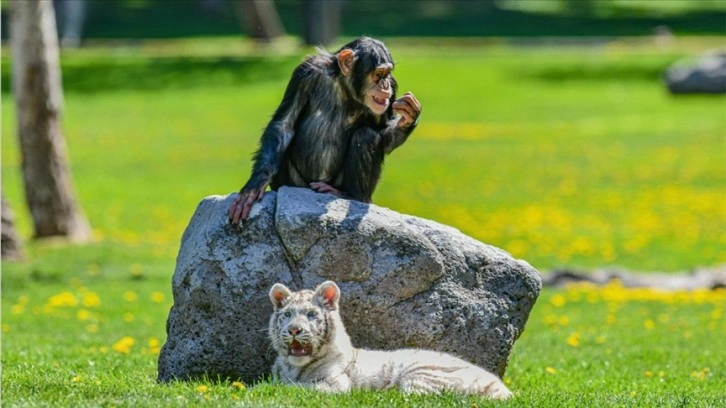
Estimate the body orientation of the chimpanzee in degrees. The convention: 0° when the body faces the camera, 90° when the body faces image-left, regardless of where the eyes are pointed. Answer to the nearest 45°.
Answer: approximately 315°

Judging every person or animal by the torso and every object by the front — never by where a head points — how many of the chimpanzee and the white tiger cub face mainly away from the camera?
0

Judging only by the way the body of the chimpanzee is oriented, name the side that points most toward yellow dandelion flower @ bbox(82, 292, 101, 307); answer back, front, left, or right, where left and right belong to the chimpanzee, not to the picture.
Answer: back

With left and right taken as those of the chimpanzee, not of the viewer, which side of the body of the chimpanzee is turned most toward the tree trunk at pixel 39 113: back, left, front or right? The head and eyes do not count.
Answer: back

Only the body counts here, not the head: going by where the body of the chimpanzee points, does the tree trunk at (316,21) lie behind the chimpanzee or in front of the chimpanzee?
behind

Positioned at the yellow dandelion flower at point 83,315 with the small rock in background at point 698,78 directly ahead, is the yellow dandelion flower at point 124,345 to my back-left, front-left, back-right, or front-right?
back-right

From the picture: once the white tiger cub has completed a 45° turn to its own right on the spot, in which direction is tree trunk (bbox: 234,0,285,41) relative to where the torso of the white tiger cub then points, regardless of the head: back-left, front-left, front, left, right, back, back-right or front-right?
right

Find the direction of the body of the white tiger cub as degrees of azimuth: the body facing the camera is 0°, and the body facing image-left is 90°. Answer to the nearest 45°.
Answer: approximately 45°

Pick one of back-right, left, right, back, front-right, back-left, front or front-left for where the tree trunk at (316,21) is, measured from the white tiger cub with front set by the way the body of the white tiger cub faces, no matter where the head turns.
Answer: back-right
